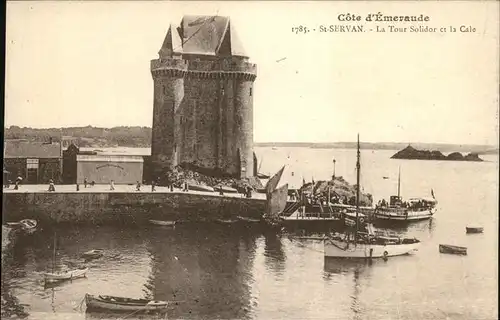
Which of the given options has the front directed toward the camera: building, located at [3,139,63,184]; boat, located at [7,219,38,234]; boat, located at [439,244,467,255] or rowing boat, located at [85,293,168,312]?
the building

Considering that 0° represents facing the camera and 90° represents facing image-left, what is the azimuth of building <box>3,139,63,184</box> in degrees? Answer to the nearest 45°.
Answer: approximately 0°

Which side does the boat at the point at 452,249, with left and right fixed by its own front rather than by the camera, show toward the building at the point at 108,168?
front

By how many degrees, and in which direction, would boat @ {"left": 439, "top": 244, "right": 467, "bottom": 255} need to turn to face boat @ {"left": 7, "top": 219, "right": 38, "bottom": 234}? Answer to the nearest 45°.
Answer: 0° — it already faces it

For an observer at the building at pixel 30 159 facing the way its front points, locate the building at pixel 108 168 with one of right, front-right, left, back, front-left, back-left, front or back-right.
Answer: left

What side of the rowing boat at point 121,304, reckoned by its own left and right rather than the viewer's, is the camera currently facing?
left

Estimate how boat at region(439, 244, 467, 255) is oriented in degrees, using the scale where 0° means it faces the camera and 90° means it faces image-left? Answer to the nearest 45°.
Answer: approximately 90°
